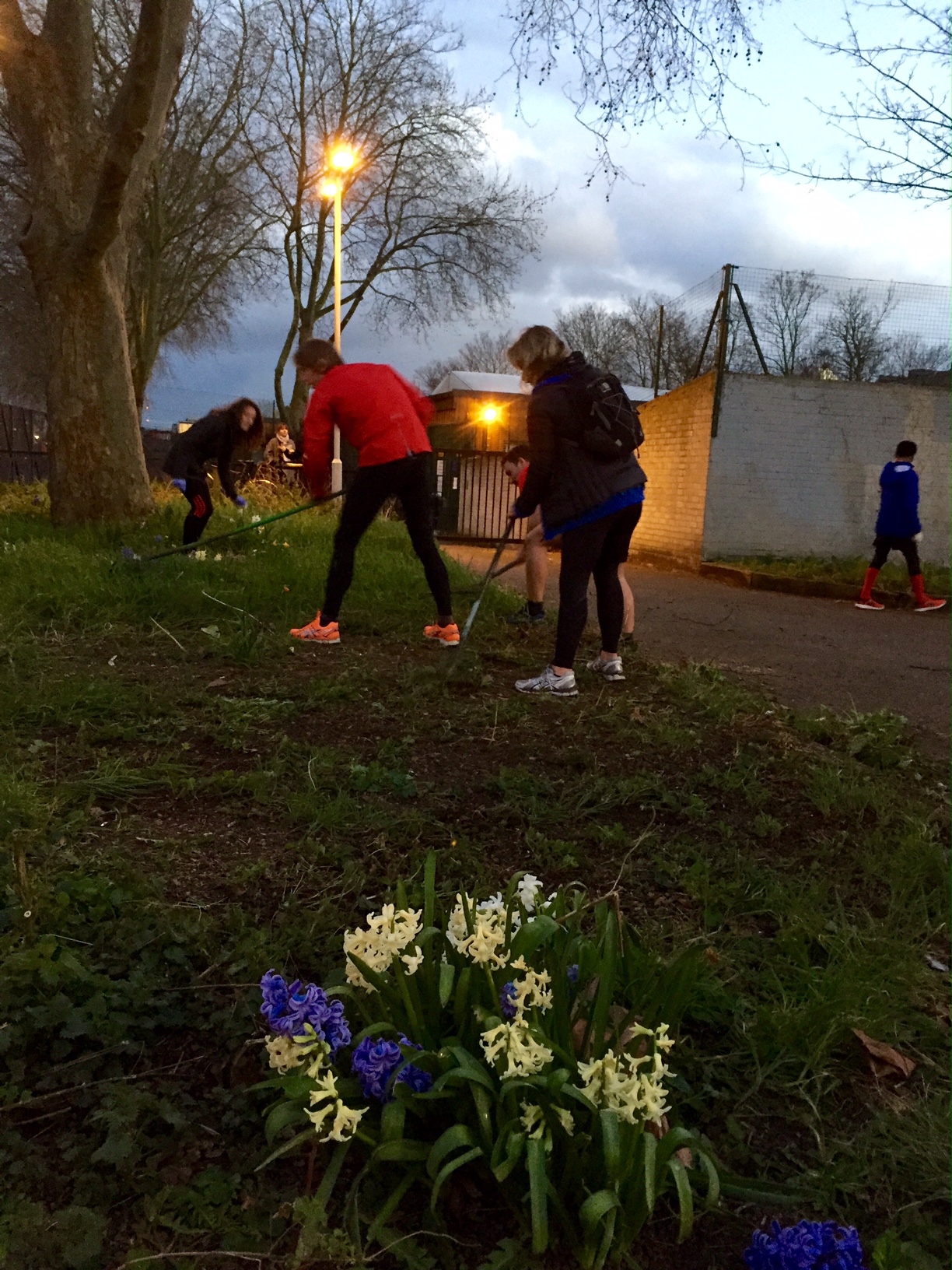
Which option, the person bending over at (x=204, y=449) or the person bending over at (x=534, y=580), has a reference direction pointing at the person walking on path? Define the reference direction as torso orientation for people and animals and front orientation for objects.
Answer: the person bending over at (x=204, y=449)

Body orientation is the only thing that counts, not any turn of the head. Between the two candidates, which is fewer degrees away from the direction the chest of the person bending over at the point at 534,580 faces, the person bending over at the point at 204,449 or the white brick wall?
the person bending over

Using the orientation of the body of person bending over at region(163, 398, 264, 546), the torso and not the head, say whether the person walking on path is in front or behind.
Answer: in front

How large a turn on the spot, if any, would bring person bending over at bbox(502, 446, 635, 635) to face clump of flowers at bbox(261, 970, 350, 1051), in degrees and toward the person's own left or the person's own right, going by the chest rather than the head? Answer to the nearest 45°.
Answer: approximately 90° to the person's own left

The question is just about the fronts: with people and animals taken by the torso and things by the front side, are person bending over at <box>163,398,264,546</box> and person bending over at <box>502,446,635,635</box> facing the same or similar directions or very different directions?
very different directions

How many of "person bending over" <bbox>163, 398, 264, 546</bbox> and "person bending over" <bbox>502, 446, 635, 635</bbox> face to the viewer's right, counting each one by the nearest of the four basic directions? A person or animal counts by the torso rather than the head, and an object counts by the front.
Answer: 1

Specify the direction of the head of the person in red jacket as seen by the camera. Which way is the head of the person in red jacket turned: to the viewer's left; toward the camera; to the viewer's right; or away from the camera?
to the viewer's left

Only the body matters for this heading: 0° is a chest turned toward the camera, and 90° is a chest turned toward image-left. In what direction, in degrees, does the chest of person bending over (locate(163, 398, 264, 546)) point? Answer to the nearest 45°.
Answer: approximately 270°

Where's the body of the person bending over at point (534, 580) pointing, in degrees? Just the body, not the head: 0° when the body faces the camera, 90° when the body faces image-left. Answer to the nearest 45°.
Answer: approximately 90°

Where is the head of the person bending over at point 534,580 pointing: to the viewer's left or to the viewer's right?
to the viewer's left
